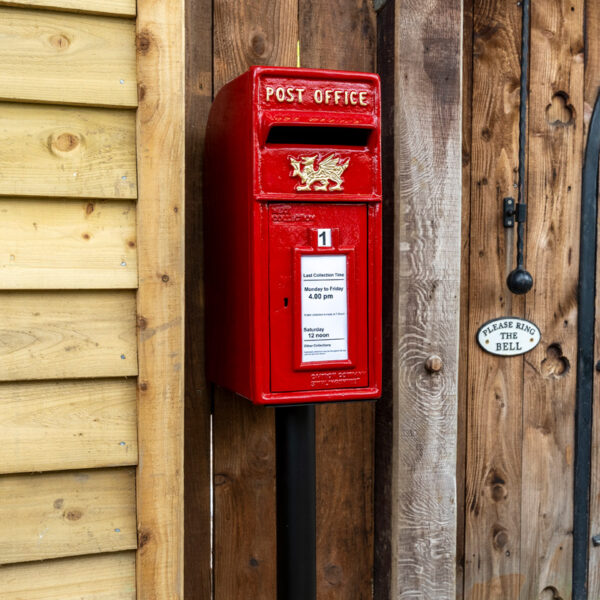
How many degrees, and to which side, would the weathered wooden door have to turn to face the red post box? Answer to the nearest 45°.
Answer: approximately 45° to its right

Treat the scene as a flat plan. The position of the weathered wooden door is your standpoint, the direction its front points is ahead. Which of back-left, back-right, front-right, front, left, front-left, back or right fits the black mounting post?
front-right

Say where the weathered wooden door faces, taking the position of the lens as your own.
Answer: facing the viewer

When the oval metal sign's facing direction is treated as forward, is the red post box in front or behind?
in front
